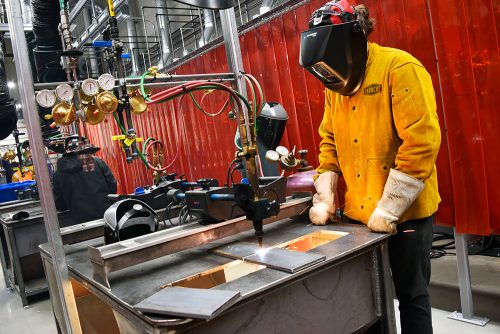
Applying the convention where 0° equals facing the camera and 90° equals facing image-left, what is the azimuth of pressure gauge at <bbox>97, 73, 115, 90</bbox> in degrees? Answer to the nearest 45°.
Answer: approximately 0°

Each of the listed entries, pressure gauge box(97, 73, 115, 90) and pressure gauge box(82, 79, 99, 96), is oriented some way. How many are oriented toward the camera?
2

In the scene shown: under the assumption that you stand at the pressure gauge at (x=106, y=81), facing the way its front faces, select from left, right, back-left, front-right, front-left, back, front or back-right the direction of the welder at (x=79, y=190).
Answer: back

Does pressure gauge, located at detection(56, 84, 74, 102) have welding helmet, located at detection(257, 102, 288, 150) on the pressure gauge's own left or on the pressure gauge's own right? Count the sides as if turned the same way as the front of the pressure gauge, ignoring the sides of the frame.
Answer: on the pressure gauge's own left

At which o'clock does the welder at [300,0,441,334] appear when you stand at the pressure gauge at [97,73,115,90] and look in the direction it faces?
The welder is roughly at 10 o'clock from the pressure gauge.

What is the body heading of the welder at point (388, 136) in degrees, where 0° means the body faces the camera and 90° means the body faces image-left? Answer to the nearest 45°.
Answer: approximately 45°
